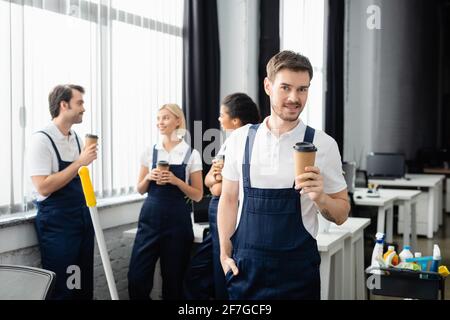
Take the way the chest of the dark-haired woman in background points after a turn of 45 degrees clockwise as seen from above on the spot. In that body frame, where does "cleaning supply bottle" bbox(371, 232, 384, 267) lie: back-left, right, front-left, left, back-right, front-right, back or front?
back

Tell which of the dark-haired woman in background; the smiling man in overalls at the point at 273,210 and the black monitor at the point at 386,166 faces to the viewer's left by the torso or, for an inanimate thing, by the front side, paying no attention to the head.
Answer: the dark-haired woman in background

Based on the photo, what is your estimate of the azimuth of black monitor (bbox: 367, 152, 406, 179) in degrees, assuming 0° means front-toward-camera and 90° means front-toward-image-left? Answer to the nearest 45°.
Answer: approximately 0°

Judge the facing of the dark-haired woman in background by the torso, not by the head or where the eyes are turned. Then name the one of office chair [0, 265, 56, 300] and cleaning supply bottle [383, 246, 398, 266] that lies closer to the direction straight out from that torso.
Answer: the office chair

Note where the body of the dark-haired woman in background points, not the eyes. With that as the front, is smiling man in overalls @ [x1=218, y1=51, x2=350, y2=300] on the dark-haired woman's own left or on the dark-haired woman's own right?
on the dark-haired woman's own left

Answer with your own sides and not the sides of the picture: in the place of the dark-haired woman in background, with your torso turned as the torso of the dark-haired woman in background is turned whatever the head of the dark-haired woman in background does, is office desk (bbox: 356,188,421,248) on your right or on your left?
on your right

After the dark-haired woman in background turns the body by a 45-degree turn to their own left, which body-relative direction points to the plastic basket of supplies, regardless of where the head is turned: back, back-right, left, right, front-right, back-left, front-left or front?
left

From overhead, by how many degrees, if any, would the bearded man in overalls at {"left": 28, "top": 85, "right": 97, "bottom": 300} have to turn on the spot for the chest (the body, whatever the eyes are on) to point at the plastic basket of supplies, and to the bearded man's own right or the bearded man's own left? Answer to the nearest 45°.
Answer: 0° — they already face it

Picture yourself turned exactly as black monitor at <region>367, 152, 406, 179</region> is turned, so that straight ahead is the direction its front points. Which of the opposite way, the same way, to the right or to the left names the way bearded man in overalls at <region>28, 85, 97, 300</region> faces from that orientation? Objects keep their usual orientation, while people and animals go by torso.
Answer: to the left

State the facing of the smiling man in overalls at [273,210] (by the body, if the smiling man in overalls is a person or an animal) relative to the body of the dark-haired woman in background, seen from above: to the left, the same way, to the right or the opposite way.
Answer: to the left

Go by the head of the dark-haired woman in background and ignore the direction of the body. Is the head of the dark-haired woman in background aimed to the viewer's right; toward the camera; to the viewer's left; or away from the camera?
to the viewer's left

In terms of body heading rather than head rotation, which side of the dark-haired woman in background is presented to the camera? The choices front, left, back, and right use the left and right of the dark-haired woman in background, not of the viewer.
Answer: left

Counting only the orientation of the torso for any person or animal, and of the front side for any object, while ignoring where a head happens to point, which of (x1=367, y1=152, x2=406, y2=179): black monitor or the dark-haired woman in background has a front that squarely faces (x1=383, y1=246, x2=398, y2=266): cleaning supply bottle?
the black monitor
